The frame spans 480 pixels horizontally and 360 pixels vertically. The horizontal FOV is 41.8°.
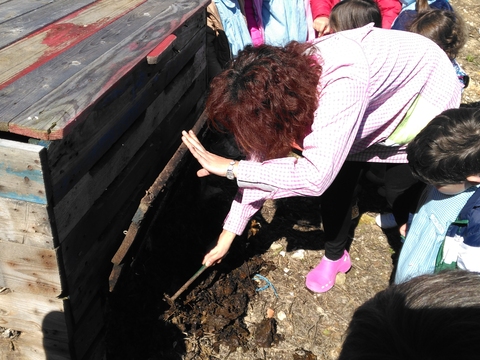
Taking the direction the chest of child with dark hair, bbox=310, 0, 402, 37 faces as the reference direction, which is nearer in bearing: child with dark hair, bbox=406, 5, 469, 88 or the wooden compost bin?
the wooden compost bin

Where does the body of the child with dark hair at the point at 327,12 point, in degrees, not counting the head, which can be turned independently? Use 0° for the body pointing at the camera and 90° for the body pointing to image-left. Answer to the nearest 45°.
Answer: approximately 0°

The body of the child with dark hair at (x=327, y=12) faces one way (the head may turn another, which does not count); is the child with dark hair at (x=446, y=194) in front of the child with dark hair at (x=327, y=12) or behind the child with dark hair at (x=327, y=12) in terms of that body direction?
in front

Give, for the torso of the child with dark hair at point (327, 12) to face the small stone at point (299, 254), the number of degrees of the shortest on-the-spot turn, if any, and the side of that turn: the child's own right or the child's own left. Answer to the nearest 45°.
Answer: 0° — they already face it

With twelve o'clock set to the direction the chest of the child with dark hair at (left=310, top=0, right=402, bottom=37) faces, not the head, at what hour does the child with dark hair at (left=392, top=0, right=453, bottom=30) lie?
the child with dark hair at (left=392, top=0, right=453, bottom=30) is roughly at 9 o'clock from the child with dark hair at (left=310, top=0, right=402, bottom=37).

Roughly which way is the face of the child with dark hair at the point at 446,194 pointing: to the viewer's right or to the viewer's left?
to the viewer's left

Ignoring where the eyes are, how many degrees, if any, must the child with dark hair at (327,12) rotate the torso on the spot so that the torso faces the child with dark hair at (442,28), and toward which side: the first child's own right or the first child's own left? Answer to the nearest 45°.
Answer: approximately 45° to the first child's own left

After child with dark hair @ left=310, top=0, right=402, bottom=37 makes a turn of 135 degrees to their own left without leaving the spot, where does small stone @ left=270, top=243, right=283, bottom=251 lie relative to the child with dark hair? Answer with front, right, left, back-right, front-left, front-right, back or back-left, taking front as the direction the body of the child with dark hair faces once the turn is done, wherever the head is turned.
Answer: back-right

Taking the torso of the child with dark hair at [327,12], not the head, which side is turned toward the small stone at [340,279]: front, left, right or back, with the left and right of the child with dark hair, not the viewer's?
front

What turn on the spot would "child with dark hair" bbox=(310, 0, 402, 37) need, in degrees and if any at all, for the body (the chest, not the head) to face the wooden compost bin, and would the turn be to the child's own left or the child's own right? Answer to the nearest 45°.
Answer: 0° — they already face it

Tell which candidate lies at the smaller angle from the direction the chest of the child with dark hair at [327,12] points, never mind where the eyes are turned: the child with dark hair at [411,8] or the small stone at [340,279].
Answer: the small stone
